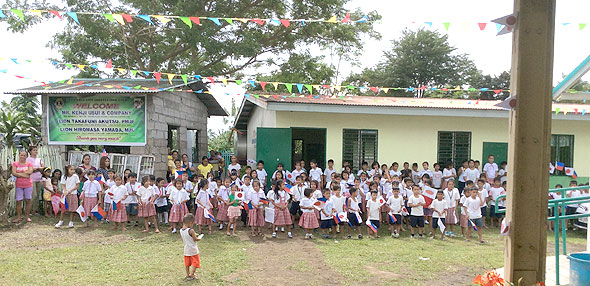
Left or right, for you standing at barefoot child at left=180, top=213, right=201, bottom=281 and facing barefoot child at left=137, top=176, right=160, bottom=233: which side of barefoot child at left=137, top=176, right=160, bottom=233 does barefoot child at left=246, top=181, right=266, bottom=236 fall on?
right

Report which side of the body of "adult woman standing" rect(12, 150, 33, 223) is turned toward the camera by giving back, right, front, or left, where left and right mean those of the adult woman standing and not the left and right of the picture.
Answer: front

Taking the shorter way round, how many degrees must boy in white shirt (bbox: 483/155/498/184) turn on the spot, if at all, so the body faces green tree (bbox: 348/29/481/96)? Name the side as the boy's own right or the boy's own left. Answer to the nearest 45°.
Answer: approximately 180°

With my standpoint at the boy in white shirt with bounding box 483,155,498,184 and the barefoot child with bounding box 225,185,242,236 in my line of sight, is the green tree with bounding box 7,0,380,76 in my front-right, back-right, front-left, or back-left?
front-right

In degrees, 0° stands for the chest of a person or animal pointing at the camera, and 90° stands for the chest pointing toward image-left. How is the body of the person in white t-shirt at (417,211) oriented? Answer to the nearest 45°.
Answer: approximately 0°

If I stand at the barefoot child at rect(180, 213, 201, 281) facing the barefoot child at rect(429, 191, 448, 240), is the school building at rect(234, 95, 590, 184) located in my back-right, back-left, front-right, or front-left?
front-left

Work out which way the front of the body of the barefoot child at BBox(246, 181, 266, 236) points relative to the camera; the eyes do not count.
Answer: toward the camera

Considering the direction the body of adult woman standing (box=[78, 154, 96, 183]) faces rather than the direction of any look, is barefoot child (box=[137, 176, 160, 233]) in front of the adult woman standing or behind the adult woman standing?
in front

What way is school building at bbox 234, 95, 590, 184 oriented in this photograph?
toward the camera

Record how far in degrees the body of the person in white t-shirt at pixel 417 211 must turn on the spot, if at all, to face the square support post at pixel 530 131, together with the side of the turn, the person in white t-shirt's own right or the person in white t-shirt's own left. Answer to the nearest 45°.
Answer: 0° — they already face it

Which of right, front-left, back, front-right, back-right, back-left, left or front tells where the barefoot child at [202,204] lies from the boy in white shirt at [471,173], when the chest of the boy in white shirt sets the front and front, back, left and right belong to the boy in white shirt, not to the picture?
front-right
